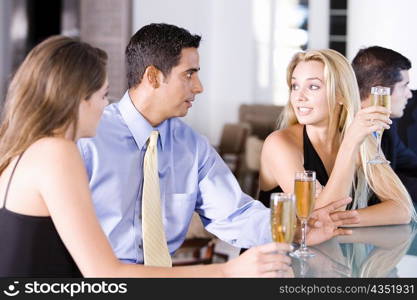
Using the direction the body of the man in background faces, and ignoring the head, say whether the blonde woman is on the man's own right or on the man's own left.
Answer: on the man's own right

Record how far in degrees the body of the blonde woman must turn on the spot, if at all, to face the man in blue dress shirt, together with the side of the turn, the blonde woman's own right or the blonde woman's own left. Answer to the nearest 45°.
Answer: approximately 45° to the blonde woman's own right

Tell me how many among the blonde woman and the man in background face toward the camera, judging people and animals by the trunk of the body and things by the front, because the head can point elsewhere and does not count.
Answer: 1

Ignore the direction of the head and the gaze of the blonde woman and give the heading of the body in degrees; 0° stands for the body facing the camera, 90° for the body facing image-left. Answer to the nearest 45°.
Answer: approximately 0°

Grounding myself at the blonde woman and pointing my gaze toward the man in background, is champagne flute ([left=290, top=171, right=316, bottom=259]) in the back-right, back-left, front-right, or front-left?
back-right

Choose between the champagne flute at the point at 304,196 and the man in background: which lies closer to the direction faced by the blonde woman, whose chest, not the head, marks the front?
the champagne flute

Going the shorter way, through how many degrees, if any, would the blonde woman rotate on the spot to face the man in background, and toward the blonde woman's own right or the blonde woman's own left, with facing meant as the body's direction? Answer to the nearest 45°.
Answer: approximately 180°
